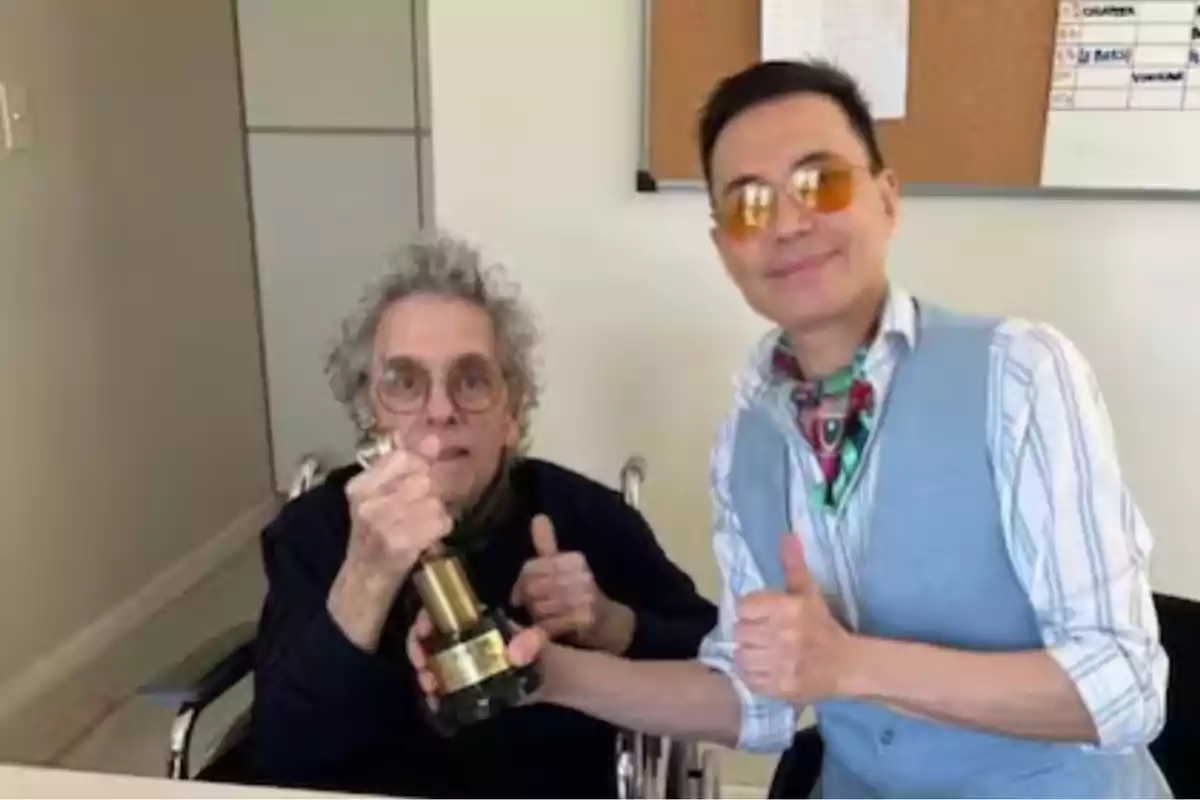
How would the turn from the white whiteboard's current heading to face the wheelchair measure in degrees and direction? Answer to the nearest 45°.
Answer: approximately 45° to its right

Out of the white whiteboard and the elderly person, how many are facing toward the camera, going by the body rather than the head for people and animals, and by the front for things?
2

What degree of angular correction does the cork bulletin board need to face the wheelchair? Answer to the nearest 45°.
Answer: approximately 45° to its right

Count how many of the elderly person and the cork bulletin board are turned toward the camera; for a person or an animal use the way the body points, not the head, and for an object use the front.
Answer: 2

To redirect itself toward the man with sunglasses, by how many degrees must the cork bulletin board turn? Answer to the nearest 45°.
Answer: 0° — it already faces them

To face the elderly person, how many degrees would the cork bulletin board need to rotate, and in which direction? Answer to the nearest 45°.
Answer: approximately 45° to its right

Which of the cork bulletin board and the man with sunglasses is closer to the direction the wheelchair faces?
the man with sunglasses

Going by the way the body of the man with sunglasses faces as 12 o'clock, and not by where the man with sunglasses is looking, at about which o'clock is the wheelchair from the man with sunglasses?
The wheelchair is roughly at 2 o'clock from the man with sunglasses.

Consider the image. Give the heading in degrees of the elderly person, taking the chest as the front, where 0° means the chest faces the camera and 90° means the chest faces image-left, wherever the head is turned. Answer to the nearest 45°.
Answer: approximately 0°

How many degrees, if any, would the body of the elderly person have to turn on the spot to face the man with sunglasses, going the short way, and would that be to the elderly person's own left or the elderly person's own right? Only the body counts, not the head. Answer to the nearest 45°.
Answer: approximately 45° to the elderly person's own left

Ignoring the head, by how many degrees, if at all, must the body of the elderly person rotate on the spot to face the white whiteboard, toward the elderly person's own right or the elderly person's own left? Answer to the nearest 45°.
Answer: approximately 90° to the elderly person's own left
